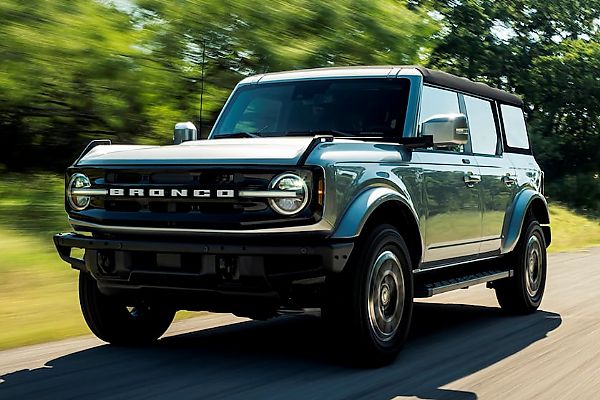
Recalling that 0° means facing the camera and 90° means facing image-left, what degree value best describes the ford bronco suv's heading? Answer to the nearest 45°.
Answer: approximately 45°
